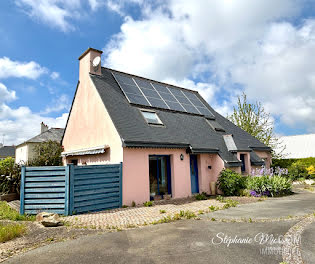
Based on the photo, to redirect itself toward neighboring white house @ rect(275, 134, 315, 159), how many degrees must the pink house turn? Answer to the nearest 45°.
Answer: approximately 90° to its left

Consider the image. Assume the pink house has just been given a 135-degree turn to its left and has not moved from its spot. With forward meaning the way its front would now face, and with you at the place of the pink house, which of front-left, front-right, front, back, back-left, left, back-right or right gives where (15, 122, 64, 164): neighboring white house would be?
front-left

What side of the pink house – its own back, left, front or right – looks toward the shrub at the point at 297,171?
left

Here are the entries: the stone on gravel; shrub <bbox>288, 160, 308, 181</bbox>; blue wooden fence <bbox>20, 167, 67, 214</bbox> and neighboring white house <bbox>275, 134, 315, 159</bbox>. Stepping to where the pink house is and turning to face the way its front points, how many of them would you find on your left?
2

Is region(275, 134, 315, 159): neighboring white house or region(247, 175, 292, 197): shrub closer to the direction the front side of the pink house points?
the shrub

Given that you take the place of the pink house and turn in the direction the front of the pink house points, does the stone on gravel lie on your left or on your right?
on your right

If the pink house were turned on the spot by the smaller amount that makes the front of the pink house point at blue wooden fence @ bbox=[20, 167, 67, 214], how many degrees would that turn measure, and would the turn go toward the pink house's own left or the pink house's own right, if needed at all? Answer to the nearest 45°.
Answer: approximately 90° to the pink house's own right

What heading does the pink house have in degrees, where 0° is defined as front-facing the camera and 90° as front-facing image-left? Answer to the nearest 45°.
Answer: approximately 315°

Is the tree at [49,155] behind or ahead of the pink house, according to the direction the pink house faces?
behind

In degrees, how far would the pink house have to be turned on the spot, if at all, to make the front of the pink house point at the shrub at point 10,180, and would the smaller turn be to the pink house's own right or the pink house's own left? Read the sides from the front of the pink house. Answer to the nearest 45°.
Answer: approximately 135° to the pink house's own right
